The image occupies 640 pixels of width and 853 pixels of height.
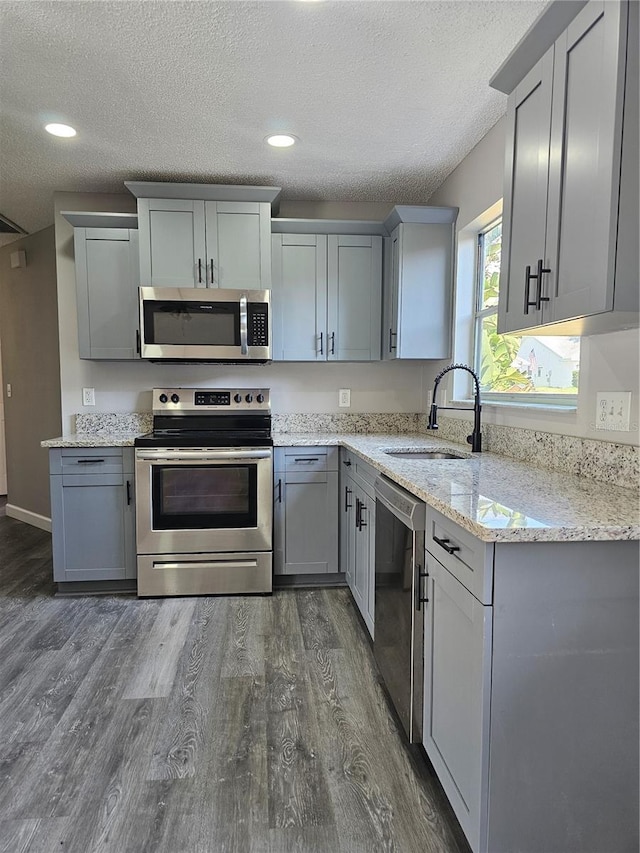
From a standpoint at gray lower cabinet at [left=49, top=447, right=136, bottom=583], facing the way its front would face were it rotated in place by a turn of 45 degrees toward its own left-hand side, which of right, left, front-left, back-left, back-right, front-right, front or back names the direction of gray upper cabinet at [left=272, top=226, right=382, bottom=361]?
front-left

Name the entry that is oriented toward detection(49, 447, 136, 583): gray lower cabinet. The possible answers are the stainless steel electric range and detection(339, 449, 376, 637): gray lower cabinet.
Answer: detection(339, 449, 376, 637): gray lower cabinet

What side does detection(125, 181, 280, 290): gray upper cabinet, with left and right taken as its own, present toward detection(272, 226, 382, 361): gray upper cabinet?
left

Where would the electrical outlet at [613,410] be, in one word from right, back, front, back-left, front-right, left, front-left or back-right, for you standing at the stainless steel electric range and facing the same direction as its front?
front-left

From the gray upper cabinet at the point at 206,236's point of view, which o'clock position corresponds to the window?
The window is roughly at 10 o'clock from the gray upper cabinet.

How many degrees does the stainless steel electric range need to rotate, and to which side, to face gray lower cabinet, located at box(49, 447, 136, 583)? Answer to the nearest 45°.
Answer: approximately 90° to its right

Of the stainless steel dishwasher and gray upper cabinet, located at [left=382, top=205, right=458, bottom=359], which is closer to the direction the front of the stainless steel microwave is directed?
the stainless steel dishwasher

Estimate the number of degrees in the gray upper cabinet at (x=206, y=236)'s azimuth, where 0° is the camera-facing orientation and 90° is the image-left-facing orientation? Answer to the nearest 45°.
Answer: approximately 0°
